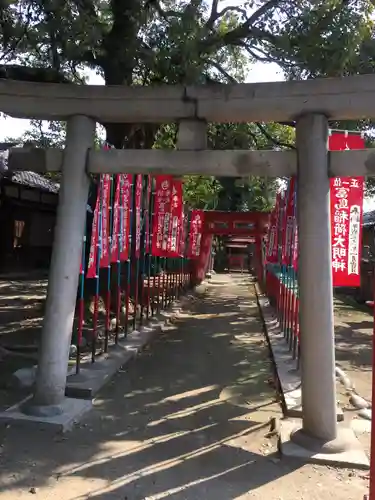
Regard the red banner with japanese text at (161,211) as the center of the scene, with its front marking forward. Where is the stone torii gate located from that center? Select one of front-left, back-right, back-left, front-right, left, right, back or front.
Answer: front

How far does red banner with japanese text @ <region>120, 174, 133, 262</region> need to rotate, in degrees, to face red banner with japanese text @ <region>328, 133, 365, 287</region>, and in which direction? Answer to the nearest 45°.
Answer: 0° — it already faces it

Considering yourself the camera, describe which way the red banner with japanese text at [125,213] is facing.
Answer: facing the viewer and to the right of the viewer

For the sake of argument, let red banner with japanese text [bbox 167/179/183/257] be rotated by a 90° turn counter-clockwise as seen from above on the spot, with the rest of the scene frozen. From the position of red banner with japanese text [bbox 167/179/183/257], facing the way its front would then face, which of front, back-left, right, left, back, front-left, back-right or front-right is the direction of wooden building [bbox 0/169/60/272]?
back-left
